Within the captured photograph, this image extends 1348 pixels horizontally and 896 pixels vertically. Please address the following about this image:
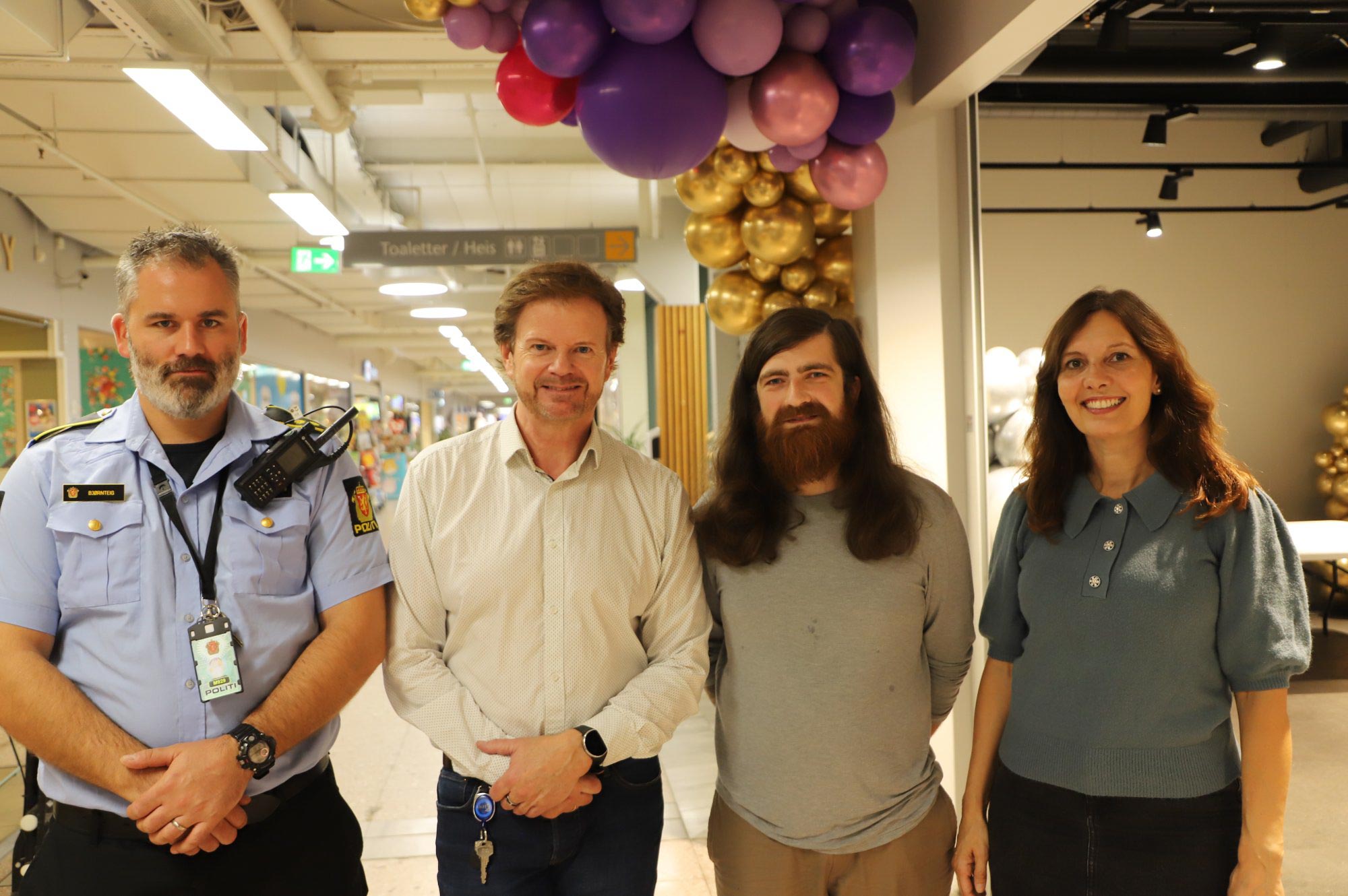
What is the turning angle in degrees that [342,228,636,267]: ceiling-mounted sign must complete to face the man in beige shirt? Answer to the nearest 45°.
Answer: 0° — it already faces them

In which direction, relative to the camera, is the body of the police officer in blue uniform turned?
toward the camera

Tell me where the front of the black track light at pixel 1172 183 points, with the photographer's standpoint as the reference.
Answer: facing to the left of the viewer

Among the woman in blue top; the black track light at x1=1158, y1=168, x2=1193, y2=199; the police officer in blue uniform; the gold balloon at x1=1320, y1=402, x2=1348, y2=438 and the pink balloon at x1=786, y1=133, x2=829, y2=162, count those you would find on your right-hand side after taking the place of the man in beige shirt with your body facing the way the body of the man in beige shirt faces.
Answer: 1

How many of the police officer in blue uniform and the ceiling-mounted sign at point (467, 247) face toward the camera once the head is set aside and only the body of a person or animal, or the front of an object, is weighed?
2

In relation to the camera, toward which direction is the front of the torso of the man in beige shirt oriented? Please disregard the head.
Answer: toward the camera

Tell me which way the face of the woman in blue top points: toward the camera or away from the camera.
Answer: toward the camera

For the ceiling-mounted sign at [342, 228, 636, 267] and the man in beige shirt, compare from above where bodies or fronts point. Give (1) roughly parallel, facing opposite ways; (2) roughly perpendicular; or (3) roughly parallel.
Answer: roughly parallel

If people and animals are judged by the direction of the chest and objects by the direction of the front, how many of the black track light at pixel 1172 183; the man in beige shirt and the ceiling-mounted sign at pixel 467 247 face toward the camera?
2
